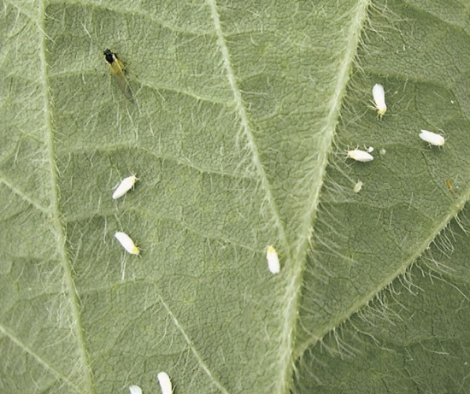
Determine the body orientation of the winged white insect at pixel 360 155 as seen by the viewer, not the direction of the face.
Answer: to the viewer's left

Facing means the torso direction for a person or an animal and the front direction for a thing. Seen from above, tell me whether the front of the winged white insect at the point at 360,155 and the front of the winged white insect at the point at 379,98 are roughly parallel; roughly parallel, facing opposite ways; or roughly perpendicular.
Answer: roughly perpendicular

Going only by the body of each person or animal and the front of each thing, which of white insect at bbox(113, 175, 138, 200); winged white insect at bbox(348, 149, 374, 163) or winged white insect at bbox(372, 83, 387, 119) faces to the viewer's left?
winged white insect at bbox(348, 149, 374, 163)

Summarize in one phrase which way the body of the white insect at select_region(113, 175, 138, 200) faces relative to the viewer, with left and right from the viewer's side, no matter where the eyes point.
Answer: facing away from the viewer and to the right of the viewer

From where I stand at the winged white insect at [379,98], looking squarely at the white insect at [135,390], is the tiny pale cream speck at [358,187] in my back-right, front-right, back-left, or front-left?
front-left

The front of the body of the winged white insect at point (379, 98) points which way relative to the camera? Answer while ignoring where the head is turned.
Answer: toward the camera

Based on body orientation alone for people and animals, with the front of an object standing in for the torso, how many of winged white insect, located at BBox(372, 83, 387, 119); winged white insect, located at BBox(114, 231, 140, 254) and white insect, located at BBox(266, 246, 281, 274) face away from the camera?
1

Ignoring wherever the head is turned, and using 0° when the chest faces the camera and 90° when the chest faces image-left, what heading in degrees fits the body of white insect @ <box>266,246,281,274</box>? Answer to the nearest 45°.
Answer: approximately 180°

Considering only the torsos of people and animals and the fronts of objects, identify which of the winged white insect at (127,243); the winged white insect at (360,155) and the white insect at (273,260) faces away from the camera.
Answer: the white insect

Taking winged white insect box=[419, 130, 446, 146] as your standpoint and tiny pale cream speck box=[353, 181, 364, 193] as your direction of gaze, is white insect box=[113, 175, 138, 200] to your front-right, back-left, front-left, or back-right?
front-right

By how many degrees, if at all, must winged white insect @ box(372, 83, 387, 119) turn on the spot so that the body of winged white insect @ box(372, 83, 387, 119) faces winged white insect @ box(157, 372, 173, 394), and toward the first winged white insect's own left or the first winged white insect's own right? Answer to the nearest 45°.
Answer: approximately 45° to the first winged white insect's own right
